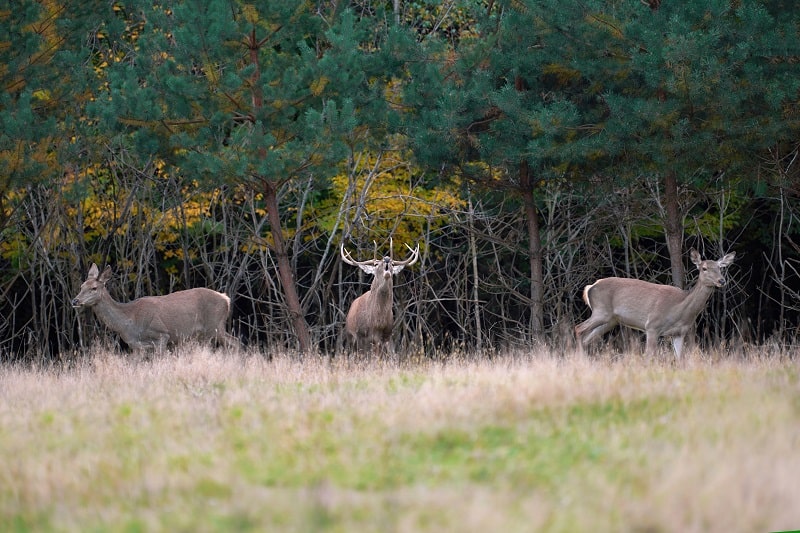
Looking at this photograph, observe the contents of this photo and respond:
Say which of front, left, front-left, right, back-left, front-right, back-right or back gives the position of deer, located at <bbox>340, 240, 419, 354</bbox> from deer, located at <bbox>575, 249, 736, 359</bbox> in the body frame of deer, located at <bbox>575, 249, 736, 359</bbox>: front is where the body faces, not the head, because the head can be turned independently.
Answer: back

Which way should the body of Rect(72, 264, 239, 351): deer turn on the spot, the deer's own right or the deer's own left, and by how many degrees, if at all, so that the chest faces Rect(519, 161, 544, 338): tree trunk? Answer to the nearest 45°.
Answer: approximately 180°

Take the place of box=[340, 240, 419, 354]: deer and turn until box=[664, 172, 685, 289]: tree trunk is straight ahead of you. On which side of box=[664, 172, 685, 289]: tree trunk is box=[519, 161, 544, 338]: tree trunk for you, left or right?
left

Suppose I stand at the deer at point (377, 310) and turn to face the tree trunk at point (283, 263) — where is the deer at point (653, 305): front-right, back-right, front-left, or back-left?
back-right

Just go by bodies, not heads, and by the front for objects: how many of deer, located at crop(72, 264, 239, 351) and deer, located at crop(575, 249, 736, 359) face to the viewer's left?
1

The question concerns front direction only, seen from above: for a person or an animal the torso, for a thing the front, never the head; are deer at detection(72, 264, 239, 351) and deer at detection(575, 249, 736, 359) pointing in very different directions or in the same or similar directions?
very different directions

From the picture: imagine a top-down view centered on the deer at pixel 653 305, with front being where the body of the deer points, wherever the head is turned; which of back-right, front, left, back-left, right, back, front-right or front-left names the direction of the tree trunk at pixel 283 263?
back

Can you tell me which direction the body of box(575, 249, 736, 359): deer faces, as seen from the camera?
to the viewer's right

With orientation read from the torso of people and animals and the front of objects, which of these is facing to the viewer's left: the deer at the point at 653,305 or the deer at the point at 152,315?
the deer at the point at 152,315

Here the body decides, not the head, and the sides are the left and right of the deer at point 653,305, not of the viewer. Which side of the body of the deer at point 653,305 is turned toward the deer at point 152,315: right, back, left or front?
back

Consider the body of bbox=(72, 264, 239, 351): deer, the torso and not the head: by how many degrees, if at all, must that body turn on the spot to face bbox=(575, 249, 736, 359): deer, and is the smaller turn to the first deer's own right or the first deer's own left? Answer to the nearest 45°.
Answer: approximately 180°

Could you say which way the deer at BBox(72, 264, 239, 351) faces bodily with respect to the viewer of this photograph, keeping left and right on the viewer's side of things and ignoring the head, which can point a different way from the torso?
facing to the left of the viewer
